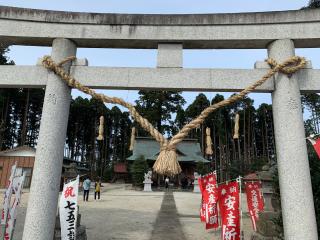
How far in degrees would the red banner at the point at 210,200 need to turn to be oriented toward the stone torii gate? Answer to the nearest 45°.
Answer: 0° — it already faces it

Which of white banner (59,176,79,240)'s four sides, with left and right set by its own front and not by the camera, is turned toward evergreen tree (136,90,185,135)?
back

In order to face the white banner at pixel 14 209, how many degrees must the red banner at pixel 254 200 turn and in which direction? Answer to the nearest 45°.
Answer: approximately 45° to its right

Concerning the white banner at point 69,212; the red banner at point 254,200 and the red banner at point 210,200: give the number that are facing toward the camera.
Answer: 3

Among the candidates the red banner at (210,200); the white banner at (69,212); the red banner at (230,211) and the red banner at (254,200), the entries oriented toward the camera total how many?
4

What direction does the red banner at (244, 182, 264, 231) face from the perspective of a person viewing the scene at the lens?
facing the viewer

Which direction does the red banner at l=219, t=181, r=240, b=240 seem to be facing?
toward the camera

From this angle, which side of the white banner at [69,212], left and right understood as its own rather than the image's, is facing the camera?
front

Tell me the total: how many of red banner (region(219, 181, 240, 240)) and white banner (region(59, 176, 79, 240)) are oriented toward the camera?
2

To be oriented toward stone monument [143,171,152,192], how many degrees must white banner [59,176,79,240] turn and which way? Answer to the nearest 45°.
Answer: approximately 180°

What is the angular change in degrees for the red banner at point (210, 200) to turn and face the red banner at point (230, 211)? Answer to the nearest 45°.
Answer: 0° — it already faces it

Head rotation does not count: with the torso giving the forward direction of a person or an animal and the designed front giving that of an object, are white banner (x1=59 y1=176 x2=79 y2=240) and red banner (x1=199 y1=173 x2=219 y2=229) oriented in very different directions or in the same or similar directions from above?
same or similar directions
